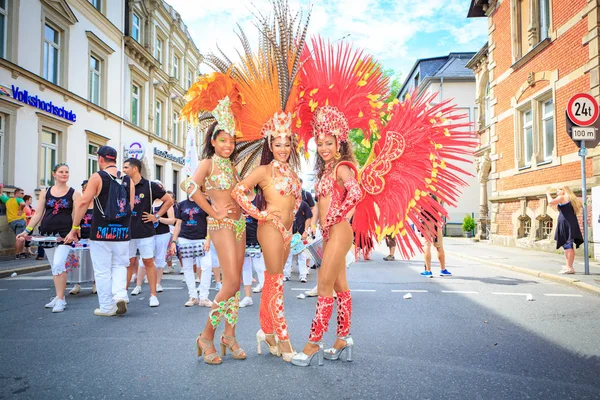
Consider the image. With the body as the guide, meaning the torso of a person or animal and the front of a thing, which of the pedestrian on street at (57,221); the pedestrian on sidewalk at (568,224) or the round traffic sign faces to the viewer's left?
the pedestrian on sidewalk at (568,224)

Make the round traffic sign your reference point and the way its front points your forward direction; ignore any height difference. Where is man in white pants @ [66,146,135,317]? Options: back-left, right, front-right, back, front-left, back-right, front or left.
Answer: front-right

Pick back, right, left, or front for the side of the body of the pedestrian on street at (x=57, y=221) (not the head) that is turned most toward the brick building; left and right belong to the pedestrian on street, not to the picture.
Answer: left

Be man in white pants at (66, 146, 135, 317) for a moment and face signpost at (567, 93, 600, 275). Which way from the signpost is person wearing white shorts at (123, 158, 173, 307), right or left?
left

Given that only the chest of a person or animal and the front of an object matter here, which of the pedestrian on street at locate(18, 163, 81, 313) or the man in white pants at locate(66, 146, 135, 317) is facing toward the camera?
the pedestrian on street

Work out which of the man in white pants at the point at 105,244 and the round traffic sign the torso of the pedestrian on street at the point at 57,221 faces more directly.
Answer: the man in white pants

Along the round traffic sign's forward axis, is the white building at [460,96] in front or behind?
behind

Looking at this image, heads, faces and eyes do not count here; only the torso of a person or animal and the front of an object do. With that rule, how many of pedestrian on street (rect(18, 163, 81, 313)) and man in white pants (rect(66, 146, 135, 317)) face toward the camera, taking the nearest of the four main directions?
1

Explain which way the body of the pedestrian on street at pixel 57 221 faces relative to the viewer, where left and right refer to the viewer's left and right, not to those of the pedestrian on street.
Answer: facing the viewer

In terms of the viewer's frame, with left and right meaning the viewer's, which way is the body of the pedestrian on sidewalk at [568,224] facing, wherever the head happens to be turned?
facing to the left of the viewer

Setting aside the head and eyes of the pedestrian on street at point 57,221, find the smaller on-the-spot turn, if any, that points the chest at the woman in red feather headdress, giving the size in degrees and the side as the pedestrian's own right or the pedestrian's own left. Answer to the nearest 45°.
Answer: approximately 45° to the pedestrian's own left

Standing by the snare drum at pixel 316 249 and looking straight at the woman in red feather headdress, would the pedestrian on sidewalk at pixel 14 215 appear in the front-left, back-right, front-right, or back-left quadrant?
back-right
